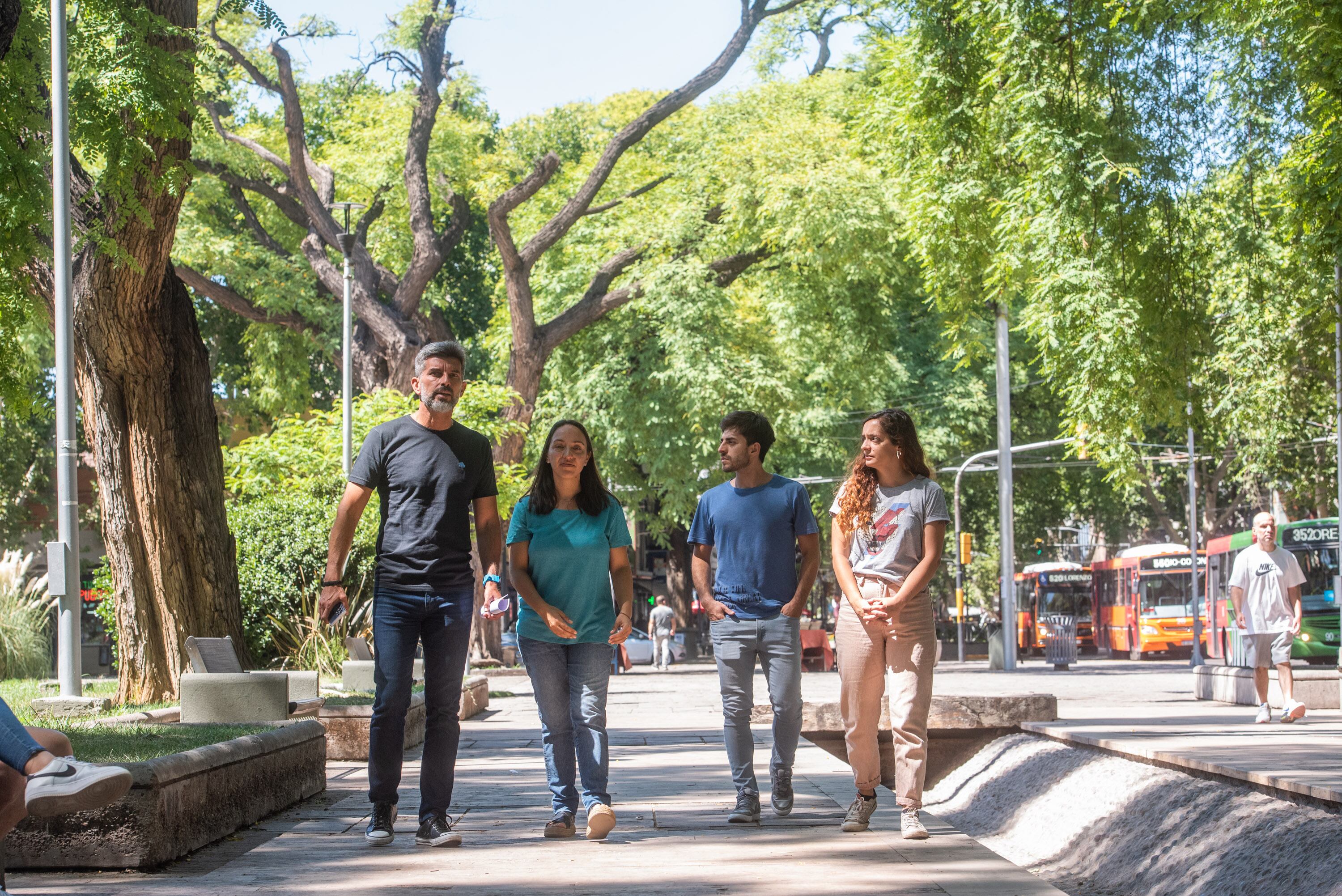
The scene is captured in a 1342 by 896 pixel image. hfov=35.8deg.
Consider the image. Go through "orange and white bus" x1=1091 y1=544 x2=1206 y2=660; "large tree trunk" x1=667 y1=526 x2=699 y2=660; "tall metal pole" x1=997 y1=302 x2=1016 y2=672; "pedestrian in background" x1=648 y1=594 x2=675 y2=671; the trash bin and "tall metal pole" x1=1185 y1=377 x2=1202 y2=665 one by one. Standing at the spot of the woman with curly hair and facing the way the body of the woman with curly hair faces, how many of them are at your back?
6

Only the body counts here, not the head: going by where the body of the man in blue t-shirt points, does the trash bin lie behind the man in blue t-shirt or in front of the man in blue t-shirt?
behind

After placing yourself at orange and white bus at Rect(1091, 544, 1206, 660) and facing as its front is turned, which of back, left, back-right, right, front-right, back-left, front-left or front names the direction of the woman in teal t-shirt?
front-right
